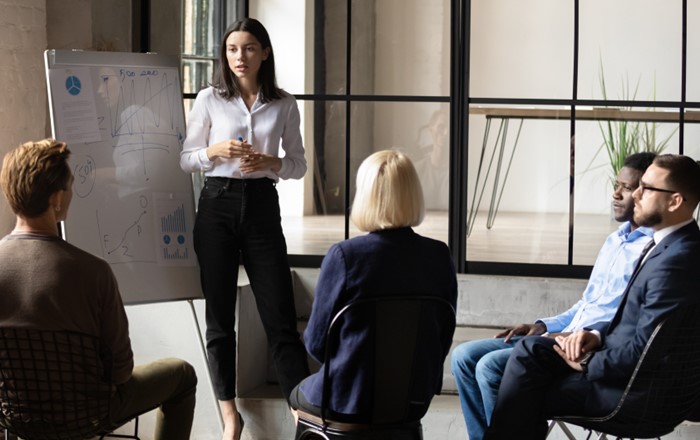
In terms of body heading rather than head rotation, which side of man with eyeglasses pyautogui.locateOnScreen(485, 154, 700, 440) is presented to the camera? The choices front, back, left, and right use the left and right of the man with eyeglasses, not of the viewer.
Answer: left

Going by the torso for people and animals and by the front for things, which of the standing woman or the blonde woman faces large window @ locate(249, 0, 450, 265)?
the blonde woman

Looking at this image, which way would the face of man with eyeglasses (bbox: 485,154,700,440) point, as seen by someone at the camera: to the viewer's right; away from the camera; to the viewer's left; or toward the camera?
to the viewer's left

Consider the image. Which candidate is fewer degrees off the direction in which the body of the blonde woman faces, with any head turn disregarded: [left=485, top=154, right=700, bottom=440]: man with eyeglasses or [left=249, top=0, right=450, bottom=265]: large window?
the large window

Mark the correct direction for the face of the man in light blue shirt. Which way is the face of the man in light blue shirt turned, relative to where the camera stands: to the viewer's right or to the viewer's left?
to the viewer's left

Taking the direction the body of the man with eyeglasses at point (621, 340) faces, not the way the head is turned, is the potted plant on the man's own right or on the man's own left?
on the man's own right

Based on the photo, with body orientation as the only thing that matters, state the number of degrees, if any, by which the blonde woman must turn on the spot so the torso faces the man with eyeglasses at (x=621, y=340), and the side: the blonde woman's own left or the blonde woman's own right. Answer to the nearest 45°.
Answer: approximately 90° to the blonde woman's own right

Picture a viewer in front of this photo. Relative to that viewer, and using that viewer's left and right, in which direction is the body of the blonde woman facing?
facing away from the viewer

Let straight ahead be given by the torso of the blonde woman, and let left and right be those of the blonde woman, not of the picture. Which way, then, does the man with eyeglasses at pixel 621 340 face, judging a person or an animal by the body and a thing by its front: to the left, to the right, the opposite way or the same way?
to the left

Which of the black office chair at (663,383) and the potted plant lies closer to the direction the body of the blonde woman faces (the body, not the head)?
the potted plant
